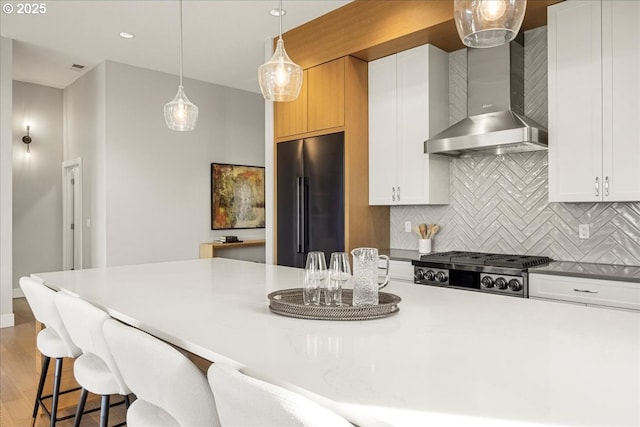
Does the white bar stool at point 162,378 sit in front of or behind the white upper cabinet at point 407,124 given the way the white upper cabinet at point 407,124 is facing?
in front

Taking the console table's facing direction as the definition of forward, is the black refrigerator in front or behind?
in front

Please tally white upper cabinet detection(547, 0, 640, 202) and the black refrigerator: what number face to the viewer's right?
0

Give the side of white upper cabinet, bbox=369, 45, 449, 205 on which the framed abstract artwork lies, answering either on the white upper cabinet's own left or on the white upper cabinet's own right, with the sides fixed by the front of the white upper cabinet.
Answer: on the white upper cabinet's own right

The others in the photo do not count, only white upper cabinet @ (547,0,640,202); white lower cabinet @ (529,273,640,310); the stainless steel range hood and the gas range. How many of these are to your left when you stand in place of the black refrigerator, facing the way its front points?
4

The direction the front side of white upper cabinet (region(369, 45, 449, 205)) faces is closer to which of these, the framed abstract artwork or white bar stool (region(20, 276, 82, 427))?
the white bar stool

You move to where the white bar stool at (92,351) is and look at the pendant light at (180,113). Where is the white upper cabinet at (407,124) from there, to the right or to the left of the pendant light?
right

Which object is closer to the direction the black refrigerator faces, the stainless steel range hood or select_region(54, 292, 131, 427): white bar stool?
the white bar stool

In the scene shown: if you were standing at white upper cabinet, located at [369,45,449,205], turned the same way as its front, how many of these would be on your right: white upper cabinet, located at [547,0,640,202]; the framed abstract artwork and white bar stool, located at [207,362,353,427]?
1

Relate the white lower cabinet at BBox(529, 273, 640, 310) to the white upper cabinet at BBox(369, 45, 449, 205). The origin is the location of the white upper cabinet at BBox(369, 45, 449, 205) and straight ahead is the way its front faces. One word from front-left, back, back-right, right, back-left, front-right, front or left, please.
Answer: left

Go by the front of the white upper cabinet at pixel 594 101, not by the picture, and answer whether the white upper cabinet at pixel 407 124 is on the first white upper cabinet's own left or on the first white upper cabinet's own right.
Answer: on the first white upper cabinet's own right

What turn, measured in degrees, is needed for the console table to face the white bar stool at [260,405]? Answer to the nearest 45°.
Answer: approximately 45° to its right

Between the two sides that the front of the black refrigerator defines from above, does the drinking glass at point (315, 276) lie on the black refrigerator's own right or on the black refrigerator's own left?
on the black refrigerator's own left

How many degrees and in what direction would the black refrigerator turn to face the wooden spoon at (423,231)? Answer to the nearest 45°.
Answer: approximately 135° to its left

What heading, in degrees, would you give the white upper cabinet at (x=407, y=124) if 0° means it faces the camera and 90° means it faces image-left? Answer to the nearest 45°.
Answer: approximately 45°

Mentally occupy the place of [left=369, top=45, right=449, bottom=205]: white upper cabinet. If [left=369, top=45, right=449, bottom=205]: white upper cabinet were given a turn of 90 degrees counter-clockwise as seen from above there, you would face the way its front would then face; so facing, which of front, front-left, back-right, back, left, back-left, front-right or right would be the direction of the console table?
back
